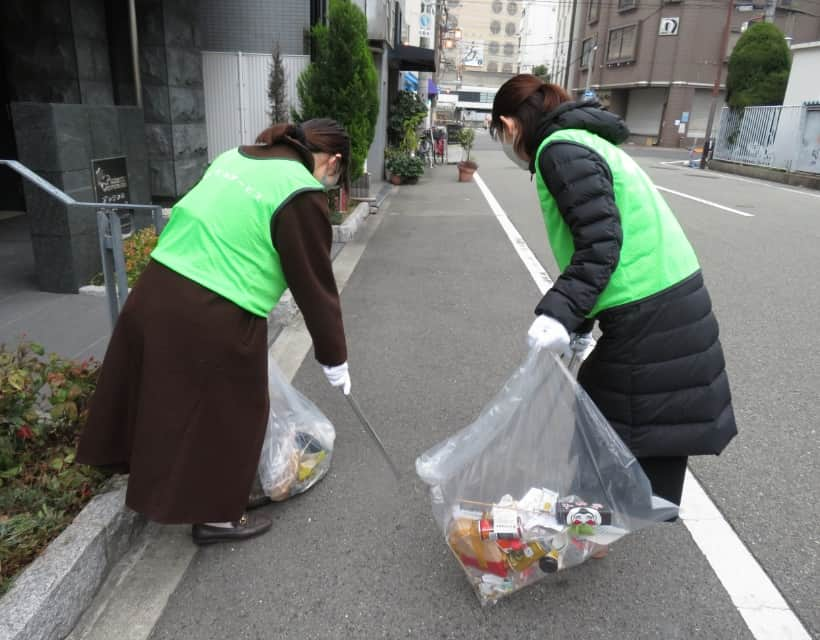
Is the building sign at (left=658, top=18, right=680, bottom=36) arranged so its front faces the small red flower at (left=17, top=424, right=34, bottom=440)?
yes

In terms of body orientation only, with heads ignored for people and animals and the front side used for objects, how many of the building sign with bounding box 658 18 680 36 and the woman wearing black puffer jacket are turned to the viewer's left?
1

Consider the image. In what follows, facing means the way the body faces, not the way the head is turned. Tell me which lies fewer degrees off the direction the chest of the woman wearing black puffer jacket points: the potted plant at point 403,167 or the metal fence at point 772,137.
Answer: the potted plant

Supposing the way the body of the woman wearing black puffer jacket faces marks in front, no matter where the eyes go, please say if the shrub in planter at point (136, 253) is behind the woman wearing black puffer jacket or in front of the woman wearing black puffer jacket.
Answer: in front

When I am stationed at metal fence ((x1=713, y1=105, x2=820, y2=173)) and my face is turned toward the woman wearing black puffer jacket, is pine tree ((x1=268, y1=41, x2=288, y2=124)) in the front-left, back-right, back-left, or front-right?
front-right

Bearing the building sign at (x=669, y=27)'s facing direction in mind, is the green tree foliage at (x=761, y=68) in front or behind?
in front

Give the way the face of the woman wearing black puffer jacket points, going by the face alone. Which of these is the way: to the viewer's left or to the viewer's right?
to the viewer's left

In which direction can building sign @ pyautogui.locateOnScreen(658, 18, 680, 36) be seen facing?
toward the camera

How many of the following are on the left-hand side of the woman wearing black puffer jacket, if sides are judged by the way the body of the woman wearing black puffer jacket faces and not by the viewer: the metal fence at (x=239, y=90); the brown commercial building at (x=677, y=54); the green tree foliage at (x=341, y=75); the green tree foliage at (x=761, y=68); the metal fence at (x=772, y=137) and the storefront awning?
0

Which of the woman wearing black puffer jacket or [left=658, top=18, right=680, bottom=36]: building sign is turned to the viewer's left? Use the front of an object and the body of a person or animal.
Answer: the woman wearing black puffer jacket

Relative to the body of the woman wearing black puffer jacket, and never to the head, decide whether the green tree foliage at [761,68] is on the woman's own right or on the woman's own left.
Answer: on the woman's own right

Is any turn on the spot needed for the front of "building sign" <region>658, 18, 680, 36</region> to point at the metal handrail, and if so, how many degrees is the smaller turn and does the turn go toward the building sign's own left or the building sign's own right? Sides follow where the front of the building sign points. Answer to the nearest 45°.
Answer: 0° — it already faces it

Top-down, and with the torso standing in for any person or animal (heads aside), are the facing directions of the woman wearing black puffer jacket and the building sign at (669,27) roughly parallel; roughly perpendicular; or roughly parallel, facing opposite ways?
roughly perpendicular

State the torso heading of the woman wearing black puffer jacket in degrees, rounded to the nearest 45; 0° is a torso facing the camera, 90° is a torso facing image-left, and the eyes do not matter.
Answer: approximately 90°

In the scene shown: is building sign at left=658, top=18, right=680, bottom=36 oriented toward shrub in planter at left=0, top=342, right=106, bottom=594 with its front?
yes
